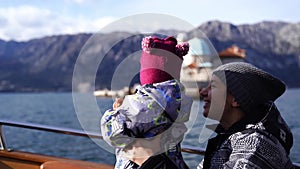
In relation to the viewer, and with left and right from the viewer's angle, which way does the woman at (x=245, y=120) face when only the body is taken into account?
facing to the left of the viewer

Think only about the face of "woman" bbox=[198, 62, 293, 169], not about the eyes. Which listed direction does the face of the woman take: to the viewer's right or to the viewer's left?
to the viewer's left
